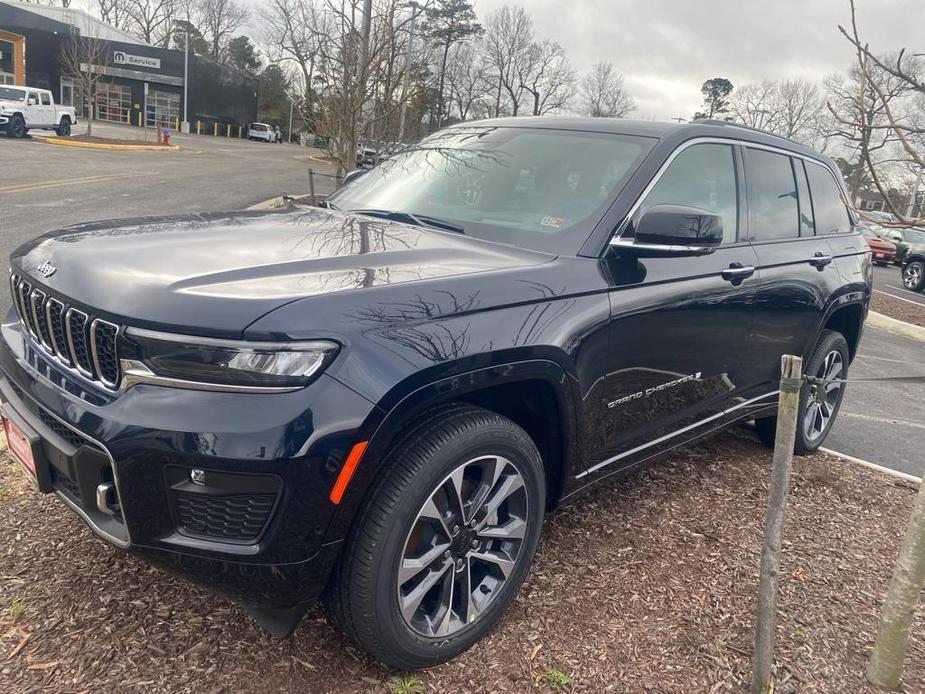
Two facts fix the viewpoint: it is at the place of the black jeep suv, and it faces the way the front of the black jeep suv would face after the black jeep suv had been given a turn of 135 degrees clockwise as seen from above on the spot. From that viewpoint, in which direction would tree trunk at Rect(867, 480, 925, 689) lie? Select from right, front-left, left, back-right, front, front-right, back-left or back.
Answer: right

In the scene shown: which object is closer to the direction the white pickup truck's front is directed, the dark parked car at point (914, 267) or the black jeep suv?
the black jeep suv

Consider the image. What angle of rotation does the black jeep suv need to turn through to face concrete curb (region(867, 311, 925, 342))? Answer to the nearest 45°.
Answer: approximately 180°

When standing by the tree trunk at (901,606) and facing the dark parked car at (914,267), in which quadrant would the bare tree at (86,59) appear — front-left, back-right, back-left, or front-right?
front-left

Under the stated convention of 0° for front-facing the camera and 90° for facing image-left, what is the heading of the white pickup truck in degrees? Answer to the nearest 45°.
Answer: approximately 45°

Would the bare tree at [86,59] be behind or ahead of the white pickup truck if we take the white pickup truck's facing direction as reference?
behind

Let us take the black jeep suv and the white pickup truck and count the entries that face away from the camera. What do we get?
0

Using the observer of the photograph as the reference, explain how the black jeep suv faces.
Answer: facing the viewer and to the left of the viewer
